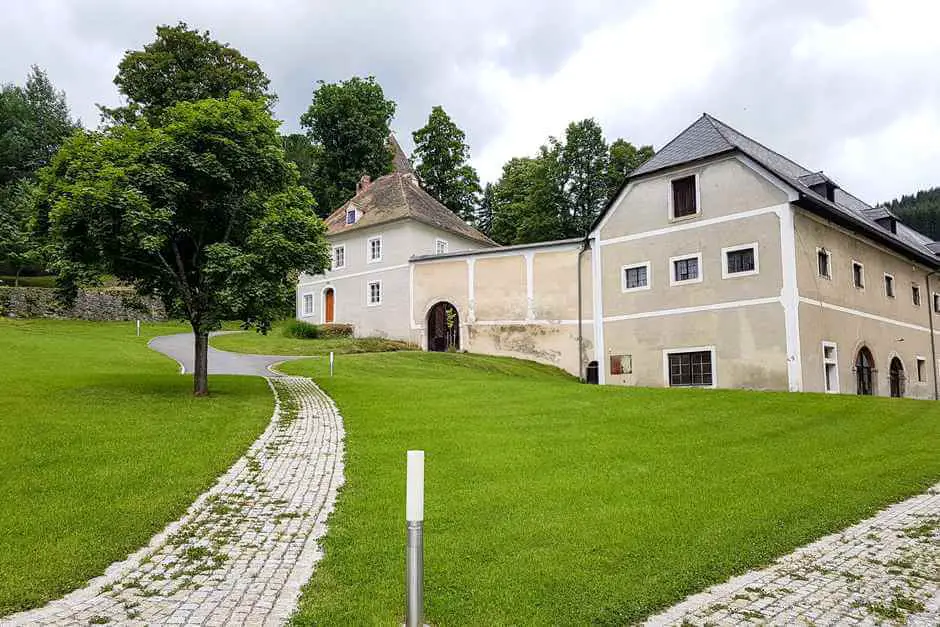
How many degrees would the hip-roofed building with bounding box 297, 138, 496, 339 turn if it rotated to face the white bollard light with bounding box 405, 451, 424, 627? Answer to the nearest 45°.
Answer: approximately 45° to its left

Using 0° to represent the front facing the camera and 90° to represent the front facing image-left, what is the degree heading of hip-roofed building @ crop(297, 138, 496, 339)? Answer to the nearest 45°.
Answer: approximately 45°

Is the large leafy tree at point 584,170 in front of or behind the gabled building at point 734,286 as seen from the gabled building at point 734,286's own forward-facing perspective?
behind

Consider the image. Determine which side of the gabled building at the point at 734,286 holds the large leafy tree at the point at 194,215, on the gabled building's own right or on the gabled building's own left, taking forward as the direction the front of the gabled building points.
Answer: on the gabled building's own right

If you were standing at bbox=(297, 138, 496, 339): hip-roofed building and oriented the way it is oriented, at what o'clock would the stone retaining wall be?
The stone retaining wall is roughly at 2 o'clock from the hip-roofed building.
